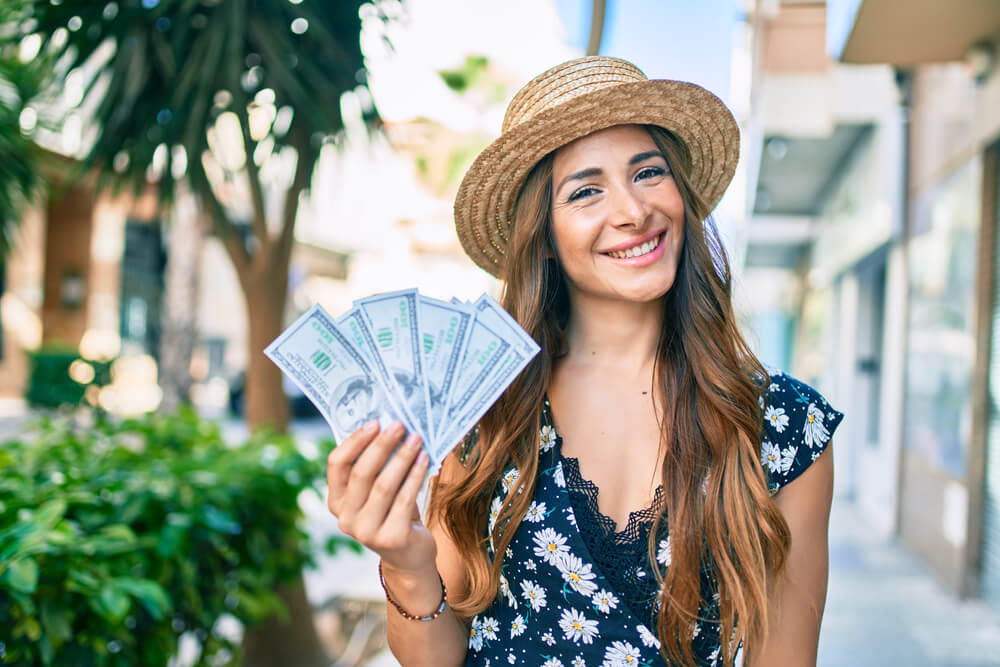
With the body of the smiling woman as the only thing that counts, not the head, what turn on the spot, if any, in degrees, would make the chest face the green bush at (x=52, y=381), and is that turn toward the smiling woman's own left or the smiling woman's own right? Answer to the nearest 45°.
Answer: approximately 135° to the smiling woman's own right

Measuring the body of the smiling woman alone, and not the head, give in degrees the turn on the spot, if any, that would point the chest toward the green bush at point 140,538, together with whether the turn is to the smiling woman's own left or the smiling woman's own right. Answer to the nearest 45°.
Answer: approximately 135° to the smiling woman's own right

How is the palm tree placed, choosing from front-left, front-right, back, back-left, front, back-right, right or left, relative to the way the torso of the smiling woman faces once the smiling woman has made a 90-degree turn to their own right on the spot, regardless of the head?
front-right

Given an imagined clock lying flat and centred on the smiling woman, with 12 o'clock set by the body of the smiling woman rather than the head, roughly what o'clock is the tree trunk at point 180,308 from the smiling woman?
The tree trunk is roughly at 5 o'clock from the smiling woman.

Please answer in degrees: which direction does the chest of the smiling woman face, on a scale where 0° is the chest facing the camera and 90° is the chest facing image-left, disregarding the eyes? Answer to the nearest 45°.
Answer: approximately 0°

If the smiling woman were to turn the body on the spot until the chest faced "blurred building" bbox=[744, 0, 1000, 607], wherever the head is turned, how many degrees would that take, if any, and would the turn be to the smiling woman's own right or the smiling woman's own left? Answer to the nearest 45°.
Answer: approximately 135° to the smiling woman's own left
